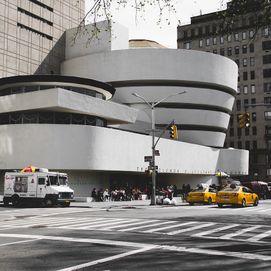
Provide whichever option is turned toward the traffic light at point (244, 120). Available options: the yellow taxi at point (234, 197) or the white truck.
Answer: the white truck

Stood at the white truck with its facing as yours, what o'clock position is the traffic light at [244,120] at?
The traffic light is roughly at 12 o'clock from the white truck.

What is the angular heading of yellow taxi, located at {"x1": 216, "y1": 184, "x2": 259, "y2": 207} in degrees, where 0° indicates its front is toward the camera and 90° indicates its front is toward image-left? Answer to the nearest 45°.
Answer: approximately 225°

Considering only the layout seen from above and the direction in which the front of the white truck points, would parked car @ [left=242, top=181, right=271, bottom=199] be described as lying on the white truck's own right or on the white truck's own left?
on the white truck's own left

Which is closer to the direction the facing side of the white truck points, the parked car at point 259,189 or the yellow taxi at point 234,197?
the yellow taxi

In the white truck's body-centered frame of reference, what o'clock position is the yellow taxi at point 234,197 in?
The yellow taxi is roughly at 11 o'clock from the white truck.

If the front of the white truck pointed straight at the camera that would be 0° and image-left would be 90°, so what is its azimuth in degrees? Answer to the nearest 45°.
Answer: approximately 315°

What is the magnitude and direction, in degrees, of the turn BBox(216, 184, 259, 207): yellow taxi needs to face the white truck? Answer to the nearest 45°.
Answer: approximately 135° to its left

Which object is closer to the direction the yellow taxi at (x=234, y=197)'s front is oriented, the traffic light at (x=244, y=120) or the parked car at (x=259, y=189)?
the parked car
